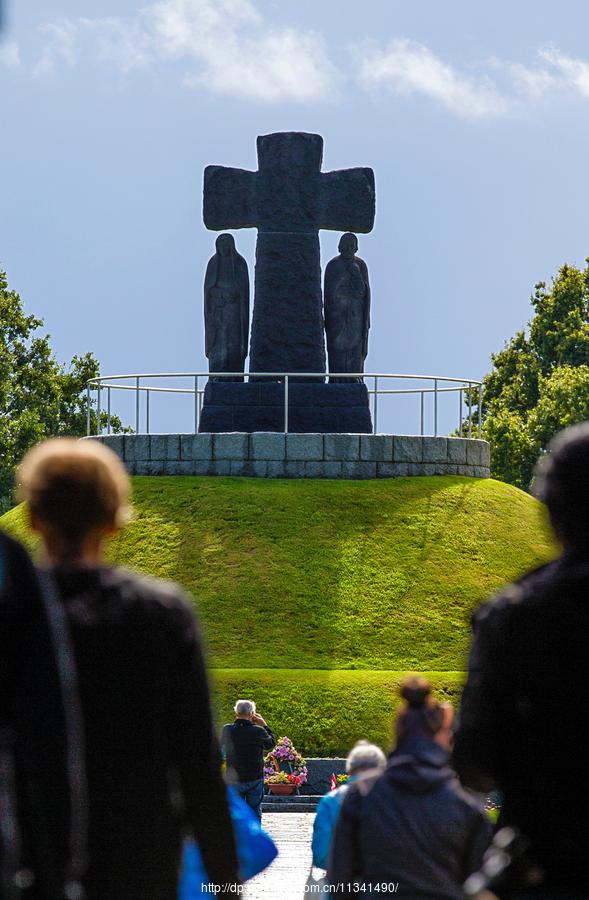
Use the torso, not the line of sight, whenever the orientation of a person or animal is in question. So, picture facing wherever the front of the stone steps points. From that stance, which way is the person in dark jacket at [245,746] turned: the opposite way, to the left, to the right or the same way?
the opposite way

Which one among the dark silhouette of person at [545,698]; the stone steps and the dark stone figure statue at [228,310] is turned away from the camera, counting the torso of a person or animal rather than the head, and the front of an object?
the dark silhouette of person

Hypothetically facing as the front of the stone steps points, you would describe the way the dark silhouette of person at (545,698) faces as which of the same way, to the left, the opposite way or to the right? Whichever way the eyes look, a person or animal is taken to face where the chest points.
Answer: the opposite way

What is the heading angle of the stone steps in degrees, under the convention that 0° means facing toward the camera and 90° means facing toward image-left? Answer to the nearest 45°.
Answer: approximately 0°

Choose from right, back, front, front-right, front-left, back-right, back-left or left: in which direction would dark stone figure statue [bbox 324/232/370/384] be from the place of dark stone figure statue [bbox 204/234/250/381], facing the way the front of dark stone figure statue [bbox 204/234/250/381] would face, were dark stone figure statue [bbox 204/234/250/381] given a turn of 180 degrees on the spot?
right

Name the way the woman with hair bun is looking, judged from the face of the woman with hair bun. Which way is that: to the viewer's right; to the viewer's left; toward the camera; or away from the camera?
away from the camera

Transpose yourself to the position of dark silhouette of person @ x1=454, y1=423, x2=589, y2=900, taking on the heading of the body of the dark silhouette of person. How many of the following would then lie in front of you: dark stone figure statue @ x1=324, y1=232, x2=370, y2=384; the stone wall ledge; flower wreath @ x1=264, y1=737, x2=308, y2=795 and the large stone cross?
4

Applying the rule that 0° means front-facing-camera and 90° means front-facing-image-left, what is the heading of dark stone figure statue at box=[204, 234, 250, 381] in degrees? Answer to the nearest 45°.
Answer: approximately 0°

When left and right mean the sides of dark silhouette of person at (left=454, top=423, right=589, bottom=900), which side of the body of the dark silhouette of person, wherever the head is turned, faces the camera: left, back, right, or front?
back

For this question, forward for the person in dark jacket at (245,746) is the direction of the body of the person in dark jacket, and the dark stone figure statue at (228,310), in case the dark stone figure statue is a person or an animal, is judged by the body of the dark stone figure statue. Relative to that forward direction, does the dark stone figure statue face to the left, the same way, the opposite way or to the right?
the opposite way

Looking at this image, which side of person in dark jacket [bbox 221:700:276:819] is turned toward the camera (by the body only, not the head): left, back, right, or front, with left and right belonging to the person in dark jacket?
back

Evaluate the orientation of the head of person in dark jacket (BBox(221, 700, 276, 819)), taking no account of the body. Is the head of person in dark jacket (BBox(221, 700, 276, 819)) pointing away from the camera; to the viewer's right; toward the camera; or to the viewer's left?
away from the camera
